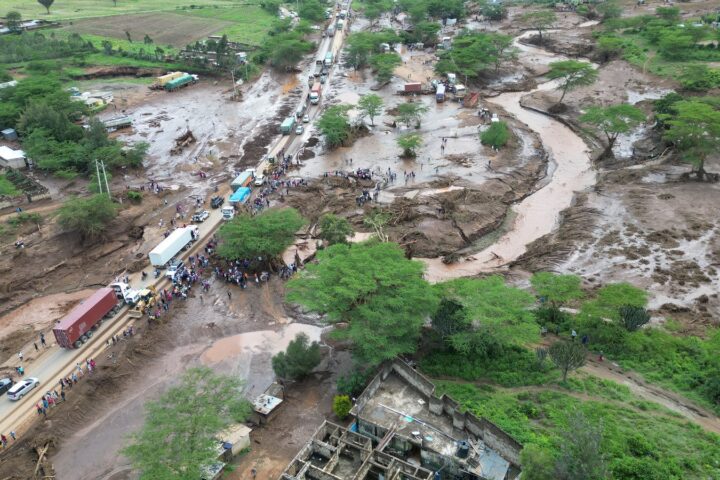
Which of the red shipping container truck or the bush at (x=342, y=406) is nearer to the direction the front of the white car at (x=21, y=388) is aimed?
the red shipping container truck

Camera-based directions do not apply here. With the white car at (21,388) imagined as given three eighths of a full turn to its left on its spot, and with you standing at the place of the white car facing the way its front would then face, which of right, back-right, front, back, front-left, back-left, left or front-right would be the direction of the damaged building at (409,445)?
back-left

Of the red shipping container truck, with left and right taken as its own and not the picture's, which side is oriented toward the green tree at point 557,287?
right

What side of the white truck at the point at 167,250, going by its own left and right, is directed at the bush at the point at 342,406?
right

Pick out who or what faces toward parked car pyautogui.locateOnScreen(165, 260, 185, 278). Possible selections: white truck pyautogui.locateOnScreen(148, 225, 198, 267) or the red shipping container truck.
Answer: the red shipping container truck

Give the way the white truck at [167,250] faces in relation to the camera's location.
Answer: facing away from the viewer and to the right of the viewer

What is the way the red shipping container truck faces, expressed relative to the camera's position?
facing away from the viewer and to the right of the viewer

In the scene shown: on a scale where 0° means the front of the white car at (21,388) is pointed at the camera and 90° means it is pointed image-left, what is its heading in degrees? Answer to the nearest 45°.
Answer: approximately 225°
